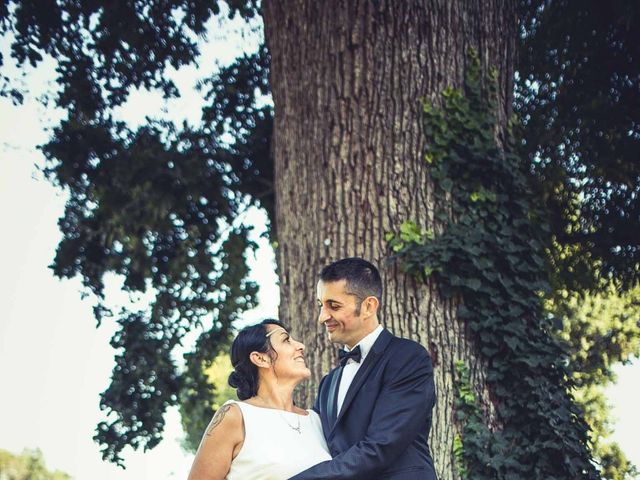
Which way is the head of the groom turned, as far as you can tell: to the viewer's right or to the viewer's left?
to the viewer's left

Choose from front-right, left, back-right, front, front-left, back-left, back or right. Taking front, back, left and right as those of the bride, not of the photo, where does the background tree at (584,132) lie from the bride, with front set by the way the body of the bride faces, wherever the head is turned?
left

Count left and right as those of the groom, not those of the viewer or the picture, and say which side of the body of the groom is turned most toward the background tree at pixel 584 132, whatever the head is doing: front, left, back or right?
back

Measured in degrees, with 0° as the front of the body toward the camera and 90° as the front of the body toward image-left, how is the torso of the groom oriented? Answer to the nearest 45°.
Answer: approximately 45°

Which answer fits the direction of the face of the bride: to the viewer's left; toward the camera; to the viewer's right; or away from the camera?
to the viewer's right

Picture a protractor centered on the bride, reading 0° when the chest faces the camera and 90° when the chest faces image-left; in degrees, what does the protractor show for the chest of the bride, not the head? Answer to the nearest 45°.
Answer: approximately 315°
